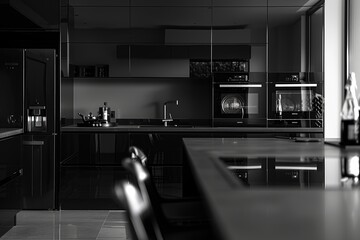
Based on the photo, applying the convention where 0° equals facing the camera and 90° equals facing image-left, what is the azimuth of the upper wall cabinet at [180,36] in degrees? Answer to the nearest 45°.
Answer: approximately 0°

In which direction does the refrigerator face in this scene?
toward the camera

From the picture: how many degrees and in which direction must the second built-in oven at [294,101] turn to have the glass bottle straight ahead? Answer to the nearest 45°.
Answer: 0° — it already faces it

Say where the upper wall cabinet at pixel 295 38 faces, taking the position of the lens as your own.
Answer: facing the viewer

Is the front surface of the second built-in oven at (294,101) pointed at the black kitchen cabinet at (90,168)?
no

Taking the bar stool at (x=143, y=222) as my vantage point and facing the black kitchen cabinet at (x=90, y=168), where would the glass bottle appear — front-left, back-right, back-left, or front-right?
front-right

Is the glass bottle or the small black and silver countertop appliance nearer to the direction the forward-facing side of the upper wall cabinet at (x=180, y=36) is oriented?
the glass bottle

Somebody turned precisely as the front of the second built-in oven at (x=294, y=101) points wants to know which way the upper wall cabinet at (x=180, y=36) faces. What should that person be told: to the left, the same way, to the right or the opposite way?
the same way

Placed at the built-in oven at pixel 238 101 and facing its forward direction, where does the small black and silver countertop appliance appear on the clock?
The small black and silver countertop appliance is roughly at 3 o'clock from the built-in oven.

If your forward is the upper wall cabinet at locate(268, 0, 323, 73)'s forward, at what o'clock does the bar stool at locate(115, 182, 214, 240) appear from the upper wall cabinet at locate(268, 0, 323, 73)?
The bar stool is roughly at 12 o'clock from the upper wall cabinet.

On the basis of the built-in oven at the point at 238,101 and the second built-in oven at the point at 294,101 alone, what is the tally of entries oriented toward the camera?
2

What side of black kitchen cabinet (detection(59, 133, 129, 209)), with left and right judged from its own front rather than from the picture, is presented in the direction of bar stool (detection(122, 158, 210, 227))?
front

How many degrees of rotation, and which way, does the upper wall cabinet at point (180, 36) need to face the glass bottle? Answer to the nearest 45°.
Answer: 0° — it already faces it

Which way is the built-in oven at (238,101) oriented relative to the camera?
toward the camera
